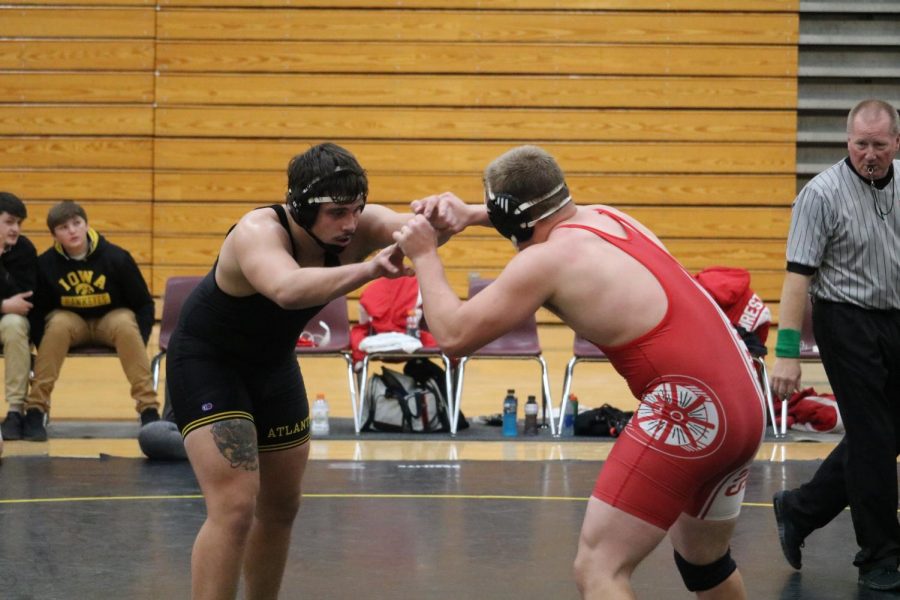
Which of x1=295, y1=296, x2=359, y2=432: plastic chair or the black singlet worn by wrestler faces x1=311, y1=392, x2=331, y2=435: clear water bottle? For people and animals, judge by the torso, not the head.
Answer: the plastic chair

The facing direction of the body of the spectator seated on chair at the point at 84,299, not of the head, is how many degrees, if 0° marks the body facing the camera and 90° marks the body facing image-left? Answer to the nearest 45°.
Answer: approximately 0°

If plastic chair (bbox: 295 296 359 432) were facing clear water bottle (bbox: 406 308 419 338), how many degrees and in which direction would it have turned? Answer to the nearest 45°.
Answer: approximately 90° to its left

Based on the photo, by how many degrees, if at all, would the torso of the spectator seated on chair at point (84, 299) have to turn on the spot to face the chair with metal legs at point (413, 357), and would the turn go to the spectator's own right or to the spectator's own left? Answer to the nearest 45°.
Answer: approximately 90° to the spectator's own left

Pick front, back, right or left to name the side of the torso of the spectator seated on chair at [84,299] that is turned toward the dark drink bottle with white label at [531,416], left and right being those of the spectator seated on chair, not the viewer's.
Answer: left
